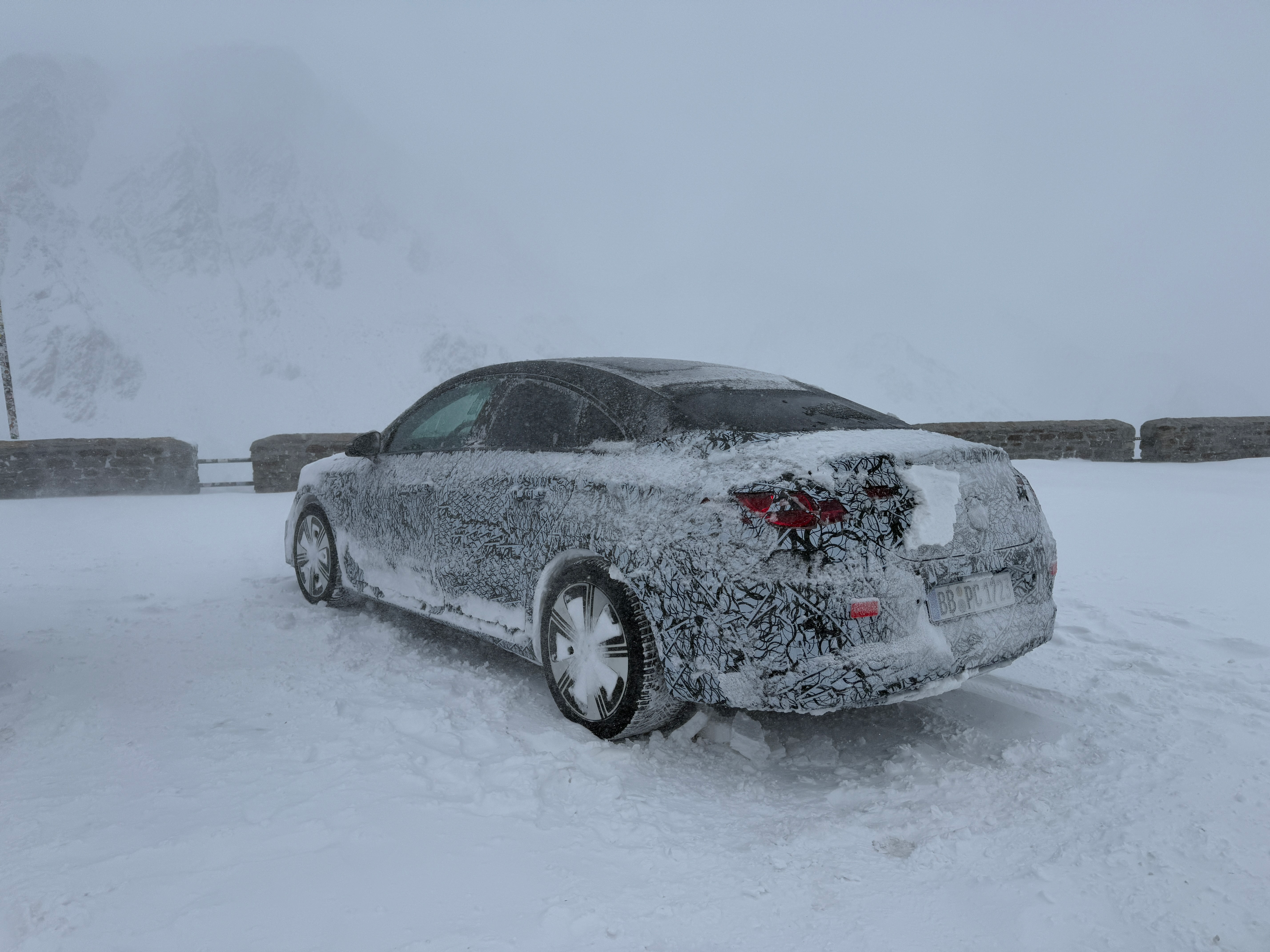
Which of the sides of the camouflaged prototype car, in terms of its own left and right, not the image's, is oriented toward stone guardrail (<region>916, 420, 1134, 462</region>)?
right

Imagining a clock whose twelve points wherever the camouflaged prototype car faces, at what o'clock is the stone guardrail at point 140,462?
The stone guardrail is roughly at 12 o'clock from the camouflaged prototype car.

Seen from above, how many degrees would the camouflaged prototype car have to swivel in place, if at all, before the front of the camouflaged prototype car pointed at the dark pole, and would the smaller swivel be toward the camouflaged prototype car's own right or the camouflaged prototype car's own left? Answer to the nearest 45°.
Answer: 0° — it already faces it

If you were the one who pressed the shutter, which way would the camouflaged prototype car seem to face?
facing away from the viewer and to the left of the viewer

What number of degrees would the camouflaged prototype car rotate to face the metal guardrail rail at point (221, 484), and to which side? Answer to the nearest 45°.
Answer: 0° — it already faces it

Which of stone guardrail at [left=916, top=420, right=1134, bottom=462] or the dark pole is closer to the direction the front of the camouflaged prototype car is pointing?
the dark pole
